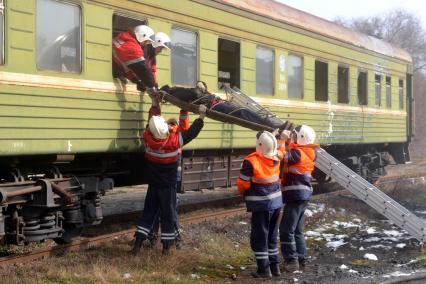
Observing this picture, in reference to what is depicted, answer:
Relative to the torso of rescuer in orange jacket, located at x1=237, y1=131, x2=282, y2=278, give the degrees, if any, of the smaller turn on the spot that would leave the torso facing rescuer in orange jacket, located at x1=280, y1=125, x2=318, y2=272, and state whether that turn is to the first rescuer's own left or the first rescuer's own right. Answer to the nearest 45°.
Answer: approximately 90° to the first rescuer's own right

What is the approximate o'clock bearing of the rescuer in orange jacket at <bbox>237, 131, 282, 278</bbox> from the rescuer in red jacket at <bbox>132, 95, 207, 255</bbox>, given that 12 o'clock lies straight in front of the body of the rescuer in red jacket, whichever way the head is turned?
The rescuer in orange jacket is roughly at 4 o'clock from the rescuer in red jacket.

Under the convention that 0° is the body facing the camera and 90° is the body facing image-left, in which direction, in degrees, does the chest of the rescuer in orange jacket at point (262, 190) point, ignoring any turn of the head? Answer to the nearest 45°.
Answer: approximately 135°

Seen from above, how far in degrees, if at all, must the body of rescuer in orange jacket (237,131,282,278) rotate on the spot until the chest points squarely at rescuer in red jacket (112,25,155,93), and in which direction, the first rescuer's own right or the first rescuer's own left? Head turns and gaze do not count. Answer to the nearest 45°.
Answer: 0° — they already face them

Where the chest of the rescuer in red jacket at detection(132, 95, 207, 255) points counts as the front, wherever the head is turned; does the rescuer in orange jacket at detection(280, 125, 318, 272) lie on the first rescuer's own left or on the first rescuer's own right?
on the first rescuer's own right

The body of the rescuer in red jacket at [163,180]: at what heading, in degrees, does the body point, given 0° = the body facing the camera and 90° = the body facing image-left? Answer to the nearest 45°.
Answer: approximately 180°

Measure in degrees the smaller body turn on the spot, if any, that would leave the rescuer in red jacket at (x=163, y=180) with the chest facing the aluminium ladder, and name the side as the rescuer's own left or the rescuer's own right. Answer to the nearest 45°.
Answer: approximately 45° to the rescuer's own right

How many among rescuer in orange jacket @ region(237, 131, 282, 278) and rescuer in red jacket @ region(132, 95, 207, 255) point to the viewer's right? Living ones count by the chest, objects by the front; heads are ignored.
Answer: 0
